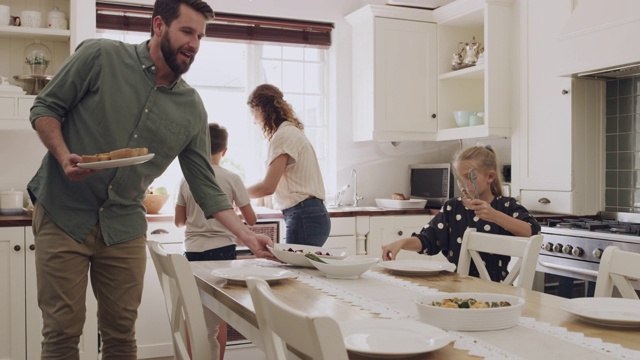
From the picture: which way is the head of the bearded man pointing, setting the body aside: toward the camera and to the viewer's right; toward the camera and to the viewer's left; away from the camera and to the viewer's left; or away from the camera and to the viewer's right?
toward the camera and to the viewer's right

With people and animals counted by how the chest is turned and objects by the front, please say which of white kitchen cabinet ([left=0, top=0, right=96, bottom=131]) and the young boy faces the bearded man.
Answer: the white kitchen cabinet

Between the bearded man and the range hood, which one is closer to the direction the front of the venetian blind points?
the bearded man

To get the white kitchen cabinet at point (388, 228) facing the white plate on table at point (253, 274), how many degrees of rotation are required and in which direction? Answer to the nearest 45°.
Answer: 0° — it already faces it

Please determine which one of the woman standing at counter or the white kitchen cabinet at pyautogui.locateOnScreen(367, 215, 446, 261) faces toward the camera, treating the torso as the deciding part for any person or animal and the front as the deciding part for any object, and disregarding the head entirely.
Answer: the white kitchen cabinet

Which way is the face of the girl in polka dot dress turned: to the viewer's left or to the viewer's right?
to the viewer's left

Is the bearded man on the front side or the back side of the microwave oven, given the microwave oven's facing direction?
on the front side

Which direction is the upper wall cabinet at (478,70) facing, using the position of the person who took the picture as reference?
facing the viewer and to the left of the viewer

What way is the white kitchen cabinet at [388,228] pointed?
toward the camera

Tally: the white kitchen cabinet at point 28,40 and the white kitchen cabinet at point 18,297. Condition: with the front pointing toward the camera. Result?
2

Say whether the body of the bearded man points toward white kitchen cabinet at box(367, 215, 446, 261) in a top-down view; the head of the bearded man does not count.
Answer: no

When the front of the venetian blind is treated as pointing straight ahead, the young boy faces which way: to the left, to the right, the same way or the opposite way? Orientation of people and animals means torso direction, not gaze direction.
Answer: the opposite way

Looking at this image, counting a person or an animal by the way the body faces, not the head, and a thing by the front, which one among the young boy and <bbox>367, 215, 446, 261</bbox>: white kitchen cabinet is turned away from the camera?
the young boy

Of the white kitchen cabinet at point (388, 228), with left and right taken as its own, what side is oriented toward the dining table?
front

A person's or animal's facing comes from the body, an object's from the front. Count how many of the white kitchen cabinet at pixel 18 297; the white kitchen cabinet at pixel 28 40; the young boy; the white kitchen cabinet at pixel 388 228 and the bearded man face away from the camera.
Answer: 1
